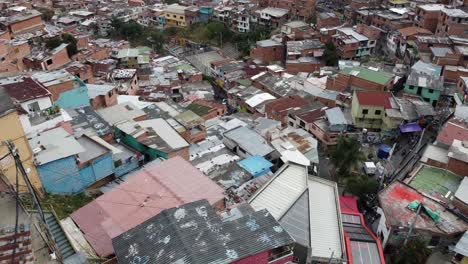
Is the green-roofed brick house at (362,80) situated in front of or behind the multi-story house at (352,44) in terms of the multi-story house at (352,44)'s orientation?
in front

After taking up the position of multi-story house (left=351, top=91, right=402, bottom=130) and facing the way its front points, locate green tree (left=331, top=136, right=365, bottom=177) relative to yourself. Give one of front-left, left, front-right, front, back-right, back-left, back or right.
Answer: front

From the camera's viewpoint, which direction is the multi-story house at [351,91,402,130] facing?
toward the camera

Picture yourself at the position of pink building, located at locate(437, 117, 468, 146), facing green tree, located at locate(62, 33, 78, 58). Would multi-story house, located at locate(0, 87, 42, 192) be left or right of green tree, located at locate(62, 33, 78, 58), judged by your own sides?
left

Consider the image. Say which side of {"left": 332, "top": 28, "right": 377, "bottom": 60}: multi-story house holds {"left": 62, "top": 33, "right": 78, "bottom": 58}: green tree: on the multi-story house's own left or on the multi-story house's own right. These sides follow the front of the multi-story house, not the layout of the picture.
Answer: on the multi-story house's own right

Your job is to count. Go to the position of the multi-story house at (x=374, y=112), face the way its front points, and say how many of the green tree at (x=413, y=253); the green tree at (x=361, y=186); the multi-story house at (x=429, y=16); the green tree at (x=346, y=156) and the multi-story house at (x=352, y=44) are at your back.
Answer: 2

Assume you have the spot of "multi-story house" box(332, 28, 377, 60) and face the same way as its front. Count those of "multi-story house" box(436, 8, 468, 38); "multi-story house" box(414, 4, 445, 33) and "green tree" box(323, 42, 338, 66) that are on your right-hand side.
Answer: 1

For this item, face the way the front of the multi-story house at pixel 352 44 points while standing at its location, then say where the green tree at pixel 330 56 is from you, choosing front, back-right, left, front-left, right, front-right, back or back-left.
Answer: right

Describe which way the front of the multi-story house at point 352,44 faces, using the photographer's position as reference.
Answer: facing the viewer and to the right of the viewer

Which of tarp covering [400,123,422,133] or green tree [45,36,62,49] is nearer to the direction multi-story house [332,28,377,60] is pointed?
the tarp covering

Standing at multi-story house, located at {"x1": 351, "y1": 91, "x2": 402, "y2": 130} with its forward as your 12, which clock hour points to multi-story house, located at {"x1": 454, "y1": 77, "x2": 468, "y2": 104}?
multi-story house, located at {"x1": 454, "y1": 77, "x2": 468, "y2": 104} is roughly at 8 o'clock from multi-story house, located at {"x1": 351, "y1": 91, "x2": 402, "y2": 130}.

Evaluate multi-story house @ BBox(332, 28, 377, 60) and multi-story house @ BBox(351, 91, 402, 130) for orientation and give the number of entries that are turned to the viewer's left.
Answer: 0

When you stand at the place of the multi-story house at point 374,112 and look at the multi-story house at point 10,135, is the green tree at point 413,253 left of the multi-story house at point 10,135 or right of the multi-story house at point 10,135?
left

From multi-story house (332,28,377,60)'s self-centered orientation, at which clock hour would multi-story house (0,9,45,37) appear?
multi-story house (0,9,45,37) is roughly at 4 o'clock from multi-story house (332,28,377,60).

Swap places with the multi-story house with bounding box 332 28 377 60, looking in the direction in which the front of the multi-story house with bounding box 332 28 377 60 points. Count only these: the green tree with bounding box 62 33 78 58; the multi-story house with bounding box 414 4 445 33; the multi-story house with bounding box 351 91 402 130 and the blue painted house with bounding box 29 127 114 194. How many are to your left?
1
